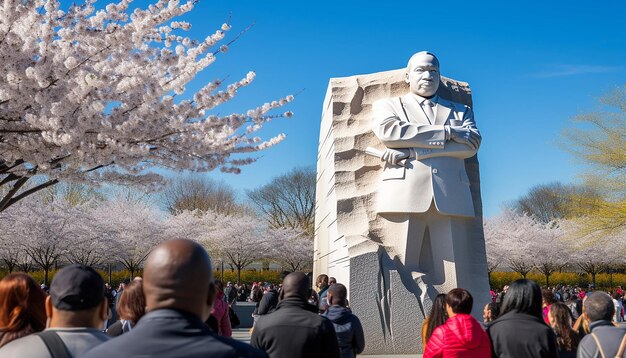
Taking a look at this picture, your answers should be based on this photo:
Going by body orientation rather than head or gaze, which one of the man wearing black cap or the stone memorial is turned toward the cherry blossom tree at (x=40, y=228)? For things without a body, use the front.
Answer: the man wearing black cap

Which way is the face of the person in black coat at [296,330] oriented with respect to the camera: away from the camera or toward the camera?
away from the camera

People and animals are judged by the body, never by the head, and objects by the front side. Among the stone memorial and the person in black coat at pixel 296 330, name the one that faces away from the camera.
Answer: the person in black coat

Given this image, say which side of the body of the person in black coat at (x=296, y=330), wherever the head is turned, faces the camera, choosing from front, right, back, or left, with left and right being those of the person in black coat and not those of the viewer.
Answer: back

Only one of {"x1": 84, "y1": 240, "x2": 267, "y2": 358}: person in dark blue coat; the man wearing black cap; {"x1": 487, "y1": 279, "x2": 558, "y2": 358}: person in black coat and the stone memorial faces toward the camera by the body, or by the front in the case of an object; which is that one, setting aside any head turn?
the stone memorial

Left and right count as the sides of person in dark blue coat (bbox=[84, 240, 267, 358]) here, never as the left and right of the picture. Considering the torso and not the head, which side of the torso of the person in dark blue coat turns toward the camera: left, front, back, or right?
back

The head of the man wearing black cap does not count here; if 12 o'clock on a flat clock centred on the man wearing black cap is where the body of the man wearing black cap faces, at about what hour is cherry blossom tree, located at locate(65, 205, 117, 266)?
The cherry blossom tree is roughly at 12 o'clock from the man wearing black cap.

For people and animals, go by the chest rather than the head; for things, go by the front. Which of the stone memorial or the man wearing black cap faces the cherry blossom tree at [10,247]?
the man wearing black cap

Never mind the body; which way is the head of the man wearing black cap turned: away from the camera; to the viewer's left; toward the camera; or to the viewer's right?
away from the camera

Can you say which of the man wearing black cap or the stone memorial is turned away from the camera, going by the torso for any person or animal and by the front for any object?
the man wearing black cap

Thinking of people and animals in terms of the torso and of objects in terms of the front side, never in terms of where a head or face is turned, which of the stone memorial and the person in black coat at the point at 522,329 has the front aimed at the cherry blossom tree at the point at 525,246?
the person in black coat

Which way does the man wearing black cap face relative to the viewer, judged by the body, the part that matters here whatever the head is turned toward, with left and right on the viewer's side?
facing away from the viewer

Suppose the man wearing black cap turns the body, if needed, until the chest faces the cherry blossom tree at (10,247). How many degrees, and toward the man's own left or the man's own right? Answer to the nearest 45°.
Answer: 0° — they already face it

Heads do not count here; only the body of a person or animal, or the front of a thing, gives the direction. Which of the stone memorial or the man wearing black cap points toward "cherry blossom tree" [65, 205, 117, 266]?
the man wearing black cap

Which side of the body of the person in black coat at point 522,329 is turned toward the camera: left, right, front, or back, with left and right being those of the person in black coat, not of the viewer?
back

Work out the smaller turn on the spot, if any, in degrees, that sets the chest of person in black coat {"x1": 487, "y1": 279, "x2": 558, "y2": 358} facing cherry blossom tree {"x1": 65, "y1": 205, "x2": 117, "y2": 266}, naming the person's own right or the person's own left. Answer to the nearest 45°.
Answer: approximately 45° to the person's own left

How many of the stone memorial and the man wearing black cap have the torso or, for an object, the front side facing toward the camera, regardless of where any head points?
1

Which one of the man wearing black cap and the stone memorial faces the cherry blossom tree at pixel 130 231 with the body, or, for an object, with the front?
the man wearing black cap
